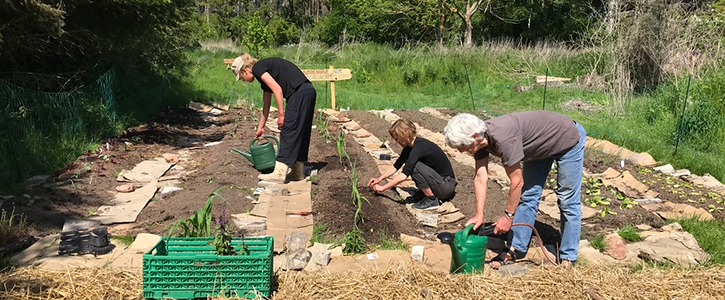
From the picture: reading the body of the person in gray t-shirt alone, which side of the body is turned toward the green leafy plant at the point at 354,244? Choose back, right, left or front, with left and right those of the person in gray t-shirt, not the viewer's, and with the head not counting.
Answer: front

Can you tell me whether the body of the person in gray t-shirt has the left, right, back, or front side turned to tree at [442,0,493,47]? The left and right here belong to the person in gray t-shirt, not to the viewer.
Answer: right

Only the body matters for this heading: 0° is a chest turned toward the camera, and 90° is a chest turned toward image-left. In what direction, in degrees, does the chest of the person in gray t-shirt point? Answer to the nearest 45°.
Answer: approximately 90°

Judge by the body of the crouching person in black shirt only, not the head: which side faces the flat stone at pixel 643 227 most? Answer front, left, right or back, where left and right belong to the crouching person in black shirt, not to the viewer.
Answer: back

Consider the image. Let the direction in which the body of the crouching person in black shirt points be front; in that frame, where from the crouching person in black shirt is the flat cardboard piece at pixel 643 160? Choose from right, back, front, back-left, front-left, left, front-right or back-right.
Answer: back-right

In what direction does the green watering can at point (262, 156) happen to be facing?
to the viewer's left

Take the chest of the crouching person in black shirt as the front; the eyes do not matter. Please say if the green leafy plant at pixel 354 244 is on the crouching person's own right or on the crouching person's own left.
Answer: on the crouching person's own left

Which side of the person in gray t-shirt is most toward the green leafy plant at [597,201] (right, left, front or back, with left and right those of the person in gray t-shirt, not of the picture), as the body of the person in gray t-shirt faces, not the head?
right

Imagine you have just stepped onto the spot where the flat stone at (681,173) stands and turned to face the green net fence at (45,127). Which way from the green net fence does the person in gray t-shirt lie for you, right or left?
left

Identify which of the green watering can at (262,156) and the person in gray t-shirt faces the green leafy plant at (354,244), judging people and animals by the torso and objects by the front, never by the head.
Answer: the person in gray t-shirt

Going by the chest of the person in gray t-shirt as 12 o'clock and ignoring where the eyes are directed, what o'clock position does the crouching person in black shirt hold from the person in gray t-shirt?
The crouching person in black shirt is roughly at 2 o'clock from the person in gray t-shirt.

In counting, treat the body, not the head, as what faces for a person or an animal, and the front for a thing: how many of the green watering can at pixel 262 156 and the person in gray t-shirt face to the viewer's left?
2

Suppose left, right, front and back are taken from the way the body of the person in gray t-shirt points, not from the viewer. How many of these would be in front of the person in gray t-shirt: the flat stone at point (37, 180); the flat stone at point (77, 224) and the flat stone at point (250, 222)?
3

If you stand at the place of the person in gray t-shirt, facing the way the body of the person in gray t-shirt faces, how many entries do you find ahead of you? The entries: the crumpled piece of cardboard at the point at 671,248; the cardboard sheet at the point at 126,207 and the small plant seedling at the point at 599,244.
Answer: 1

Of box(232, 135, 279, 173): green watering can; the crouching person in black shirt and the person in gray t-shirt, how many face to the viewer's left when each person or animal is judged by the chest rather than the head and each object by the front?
3

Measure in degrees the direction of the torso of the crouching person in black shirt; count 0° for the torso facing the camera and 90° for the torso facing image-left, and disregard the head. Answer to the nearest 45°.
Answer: approximately 90°

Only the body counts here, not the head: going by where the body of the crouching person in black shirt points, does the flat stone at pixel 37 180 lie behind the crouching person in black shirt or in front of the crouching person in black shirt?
in front

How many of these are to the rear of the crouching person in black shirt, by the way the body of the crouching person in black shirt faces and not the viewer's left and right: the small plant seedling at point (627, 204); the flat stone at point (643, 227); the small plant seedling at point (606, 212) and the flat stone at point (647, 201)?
4
